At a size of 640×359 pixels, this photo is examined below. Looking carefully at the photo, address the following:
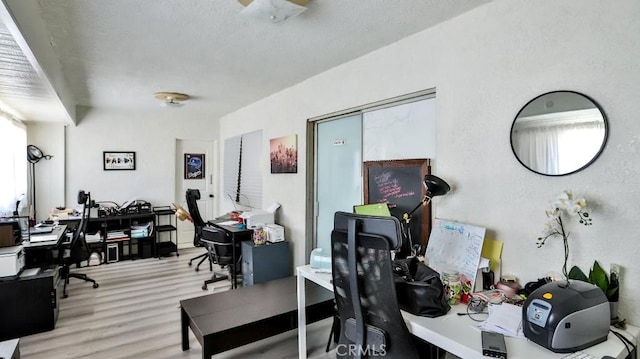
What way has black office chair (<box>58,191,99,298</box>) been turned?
to the viewer's left

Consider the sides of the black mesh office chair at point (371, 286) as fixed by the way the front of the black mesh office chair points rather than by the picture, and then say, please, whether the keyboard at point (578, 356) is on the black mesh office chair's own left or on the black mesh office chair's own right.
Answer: on the black mesh office chair's own right

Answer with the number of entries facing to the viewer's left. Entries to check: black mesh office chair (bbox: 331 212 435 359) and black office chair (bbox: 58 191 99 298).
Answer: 1

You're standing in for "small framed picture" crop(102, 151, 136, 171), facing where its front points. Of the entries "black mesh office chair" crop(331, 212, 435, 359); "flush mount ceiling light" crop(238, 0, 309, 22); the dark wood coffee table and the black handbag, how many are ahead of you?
4

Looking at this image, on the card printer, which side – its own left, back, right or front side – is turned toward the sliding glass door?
right

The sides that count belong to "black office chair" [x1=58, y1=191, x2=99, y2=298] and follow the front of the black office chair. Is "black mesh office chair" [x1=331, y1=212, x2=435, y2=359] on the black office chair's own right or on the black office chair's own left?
on the black office chair's own left

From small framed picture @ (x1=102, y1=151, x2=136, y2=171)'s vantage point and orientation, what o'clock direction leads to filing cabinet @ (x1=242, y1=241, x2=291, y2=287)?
The filing cabinet is roughly at 11 o'clock from the small framed picture.

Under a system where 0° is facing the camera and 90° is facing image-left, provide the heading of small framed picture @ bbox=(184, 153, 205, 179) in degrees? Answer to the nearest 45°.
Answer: approximately 0°

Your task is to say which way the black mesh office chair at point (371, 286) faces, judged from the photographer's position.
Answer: facing away from the viewer and to the right of the viewer

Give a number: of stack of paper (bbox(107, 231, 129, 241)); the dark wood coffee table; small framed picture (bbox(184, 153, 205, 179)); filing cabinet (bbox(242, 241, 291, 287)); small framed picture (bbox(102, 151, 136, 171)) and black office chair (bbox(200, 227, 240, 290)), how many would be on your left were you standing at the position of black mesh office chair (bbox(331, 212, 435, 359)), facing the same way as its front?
6

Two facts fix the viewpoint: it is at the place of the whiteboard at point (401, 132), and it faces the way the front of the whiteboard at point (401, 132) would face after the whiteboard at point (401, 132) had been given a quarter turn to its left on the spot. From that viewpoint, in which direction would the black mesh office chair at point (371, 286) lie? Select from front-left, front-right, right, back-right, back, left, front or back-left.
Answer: front-right

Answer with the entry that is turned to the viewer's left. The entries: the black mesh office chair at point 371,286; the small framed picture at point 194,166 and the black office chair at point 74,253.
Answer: the black office chair

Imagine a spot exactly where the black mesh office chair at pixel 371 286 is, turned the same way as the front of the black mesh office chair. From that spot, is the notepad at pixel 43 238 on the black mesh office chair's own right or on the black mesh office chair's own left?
on the black mesh office chair's own left

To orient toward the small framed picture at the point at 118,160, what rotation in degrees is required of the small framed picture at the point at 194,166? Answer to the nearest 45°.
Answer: approximately 90° to its right
